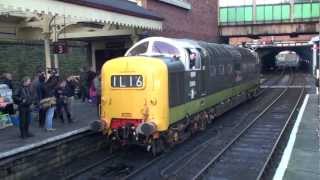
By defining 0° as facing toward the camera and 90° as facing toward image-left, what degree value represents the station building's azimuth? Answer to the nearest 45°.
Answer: approximately 315°

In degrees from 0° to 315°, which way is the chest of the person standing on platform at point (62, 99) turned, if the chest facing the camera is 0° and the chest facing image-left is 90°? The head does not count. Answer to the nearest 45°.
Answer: approximately 315°

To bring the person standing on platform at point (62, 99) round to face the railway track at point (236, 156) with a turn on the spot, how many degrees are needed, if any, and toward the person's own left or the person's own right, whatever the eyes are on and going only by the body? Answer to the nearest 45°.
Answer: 0° — they already face it
